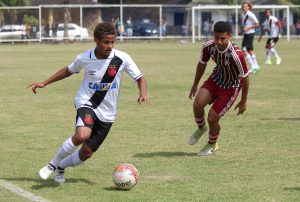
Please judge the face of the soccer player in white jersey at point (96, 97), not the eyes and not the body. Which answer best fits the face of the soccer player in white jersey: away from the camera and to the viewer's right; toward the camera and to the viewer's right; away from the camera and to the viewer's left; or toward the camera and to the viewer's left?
toward the camera and to the viewer's right

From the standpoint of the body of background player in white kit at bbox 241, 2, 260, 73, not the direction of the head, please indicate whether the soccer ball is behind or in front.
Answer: in front

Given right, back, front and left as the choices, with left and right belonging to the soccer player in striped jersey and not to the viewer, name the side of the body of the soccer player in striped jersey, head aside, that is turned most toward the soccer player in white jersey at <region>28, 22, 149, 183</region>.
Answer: front

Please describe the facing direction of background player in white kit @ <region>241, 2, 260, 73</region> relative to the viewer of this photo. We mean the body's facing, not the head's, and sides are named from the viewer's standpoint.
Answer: facing the viewer and to the left of the viewer

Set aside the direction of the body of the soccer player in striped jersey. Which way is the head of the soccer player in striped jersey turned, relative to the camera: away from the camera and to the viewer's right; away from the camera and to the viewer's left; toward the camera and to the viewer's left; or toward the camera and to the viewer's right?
toward the camera and to the viewer's left

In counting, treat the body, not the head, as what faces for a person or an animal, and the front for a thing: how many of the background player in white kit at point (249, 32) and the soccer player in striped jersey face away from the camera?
0

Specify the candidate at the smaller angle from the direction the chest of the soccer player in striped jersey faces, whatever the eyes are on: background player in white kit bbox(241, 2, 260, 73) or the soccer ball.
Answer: the soccer ball

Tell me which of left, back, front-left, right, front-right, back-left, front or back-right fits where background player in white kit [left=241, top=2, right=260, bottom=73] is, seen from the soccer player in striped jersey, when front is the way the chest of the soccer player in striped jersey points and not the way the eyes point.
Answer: back-right

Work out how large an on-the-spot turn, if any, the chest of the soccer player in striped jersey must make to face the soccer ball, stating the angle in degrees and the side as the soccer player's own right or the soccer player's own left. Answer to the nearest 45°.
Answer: approximately 45° to the soccer player's own left
